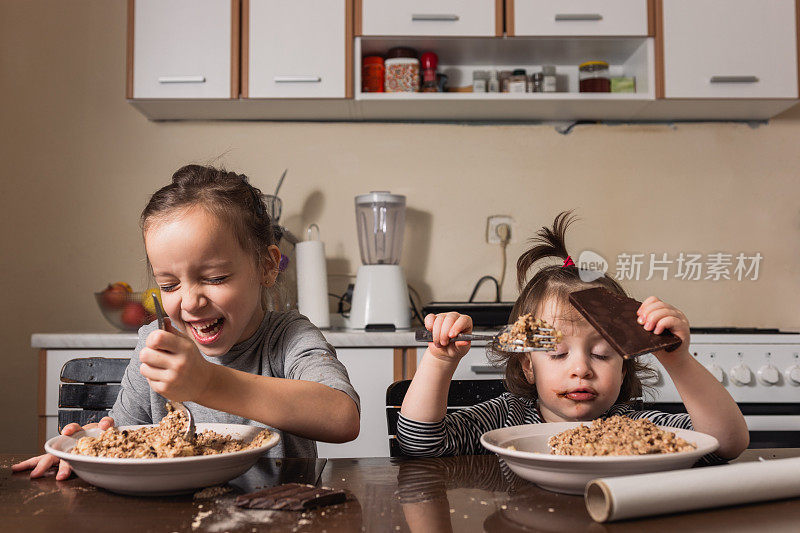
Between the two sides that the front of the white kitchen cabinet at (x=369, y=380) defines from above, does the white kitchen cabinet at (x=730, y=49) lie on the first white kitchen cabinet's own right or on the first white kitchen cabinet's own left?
on the first white kitchen cabinet's own left

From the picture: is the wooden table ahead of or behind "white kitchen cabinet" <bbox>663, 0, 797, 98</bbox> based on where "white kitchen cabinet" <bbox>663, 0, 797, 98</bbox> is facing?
ahead

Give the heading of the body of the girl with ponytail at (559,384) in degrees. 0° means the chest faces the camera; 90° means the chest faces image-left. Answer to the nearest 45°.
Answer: approximately 0°

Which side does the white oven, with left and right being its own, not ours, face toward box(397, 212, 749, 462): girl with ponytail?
front

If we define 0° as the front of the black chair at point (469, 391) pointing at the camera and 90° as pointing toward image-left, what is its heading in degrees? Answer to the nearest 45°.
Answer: approximately 0°

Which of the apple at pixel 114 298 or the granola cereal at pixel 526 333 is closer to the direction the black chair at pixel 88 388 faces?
the granola cereal

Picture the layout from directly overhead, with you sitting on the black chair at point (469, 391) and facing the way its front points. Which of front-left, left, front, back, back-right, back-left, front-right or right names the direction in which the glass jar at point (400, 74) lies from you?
back

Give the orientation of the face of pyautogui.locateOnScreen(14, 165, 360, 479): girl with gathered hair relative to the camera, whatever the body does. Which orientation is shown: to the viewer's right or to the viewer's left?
to the viewer's left
